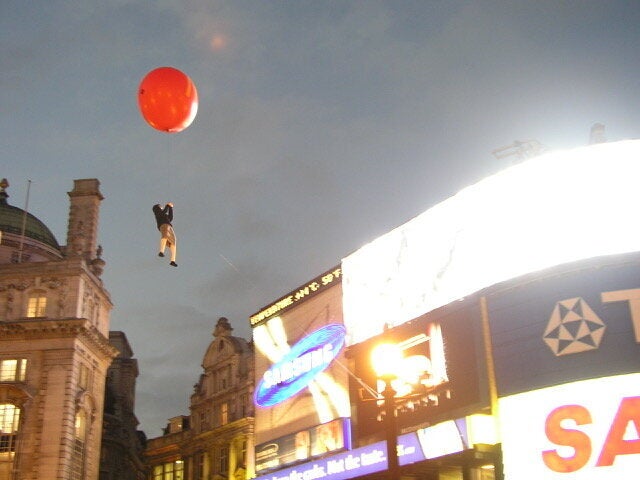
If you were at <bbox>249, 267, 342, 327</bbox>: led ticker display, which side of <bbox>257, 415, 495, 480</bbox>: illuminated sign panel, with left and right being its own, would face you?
right

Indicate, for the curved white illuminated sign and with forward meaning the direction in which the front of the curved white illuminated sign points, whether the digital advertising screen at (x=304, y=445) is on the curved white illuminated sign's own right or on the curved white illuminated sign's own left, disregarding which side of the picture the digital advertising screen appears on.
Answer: on the curved white illuminated sign's own right

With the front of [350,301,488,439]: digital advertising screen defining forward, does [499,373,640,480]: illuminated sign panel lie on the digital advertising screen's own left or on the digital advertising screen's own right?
on the digital advertising screen's own left

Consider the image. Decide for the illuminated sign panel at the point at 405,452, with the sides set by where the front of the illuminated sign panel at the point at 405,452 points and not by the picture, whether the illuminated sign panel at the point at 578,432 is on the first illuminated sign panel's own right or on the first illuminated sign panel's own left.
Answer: on the first illuminated sign panel's own left
